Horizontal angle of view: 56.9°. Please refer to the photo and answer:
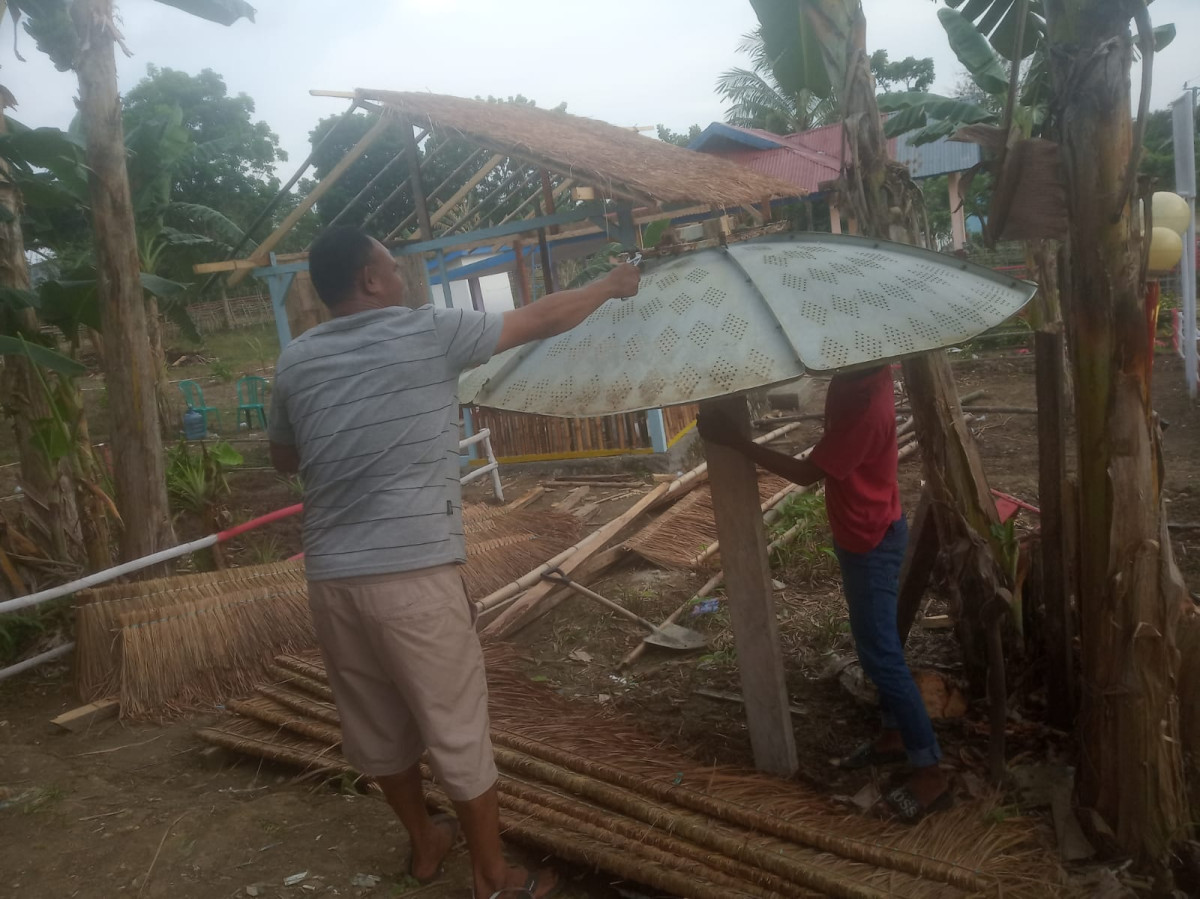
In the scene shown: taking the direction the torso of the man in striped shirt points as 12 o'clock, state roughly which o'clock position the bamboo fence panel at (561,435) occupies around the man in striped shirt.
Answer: The bamboo fence panel is roughly at 11 o'clock from the man in striped shirt.

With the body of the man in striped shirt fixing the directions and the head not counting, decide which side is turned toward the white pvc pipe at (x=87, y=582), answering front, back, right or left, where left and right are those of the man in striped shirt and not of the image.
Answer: left

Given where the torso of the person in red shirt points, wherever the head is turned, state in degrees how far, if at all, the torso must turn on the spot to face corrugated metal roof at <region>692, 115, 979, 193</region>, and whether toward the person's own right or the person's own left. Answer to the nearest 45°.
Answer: approximately 90° to the person's own right

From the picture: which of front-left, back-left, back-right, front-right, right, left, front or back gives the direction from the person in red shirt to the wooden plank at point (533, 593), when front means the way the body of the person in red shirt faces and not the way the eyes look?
front-right

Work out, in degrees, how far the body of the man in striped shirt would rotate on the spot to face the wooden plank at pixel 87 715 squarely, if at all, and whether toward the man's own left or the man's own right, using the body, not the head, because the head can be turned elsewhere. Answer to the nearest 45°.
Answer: approximately 90° to the man's own left

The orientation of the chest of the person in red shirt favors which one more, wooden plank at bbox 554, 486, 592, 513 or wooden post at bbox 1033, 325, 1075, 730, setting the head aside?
the wooden plank

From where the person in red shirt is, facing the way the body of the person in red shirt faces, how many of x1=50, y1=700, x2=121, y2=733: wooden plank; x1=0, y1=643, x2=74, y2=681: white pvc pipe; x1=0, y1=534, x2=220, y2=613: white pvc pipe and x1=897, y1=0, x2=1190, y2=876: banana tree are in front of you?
3

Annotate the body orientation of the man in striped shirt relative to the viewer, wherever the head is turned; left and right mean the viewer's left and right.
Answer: facing away from the viewer and to the right of the viewer

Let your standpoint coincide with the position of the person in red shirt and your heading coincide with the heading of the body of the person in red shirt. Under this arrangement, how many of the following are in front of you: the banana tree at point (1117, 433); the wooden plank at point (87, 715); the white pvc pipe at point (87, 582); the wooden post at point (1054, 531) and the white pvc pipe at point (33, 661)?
3

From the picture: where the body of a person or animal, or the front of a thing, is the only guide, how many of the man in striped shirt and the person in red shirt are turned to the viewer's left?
1

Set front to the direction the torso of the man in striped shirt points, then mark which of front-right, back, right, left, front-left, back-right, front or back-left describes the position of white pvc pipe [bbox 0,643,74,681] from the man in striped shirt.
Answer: left

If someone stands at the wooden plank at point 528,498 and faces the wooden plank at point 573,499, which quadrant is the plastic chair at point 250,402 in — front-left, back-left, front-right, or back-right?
back-left

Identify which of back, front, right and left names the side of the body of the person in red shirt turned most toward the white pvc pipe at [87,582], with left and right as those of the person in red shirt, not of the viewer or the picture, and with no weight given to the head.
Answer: front

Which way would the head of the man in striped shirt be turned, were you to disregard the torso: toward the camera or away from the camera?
away from the camera

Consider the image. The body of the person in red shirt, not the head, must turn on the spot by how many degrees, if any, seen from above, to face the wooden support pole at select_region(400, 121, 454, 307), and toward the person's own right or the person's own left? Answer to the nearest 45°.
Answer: approximately 45° to the person's own right

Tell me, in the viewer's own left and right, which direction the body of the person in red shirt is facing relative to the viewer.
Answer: facing to the left of the viewer
